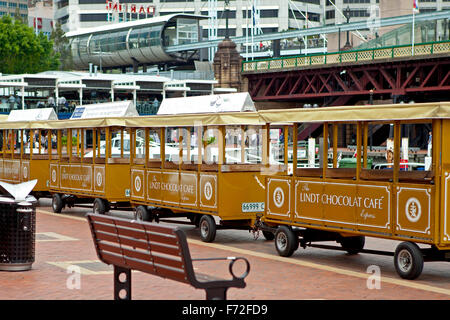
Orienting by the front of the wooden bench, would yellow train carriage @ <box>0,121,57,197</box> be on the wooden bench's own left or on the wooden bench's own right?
on the wooden bench's own left

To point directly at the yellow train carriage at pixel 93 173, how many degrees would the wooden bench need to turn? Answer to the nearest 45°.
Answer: approximately 45° to its left

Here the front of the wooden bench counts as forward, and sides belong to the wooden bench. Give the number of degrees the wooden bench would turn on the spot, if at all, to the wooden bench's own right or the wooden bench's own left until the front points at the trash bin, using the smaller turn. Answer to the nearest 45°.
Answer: approximately 90° to the wooden bench's own left

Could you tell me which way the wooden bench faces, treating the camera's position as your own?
facing away from the viewer and to the right of the viewer
